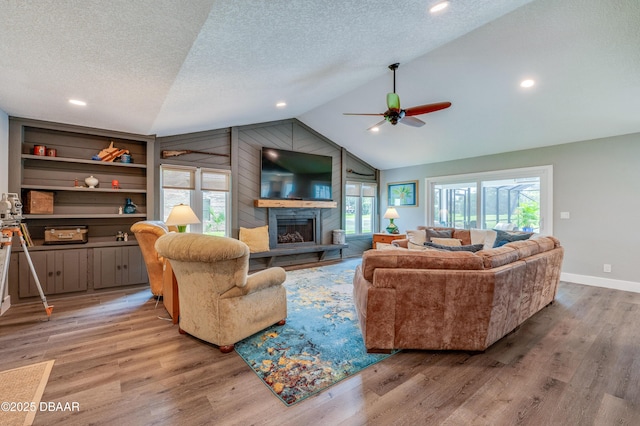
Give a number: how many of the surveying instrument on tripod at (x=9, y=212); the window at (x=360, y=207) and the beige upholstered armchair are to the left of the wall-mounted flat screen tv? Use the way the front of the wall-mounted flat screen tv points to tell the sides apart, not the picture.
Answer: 1

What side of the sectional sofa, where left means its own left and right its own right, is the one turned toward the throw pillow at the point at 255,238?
front

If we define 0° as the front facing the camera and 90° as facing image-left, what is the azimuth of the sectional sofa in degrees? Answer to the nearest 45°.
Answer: approximately 135°

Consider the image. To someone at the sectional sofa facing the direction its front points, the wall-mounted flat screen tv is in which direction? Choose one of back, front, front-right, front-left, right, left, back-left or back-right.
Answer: front

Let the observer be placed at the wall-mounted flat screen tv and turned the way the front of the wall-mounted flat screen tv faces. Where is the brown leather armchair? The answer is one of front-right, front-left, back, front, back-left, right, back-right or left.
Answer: right

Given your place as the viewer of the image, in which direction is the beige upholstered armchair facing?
facing away from the viewer and to the right of the viewer

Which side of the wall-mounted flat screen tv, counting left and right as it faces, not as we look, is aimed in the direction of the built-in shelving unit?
right

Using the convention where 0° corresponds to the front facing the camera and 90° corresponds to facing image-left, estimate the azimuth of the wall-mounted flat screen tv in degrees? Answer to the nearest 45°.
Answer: approximately 315°

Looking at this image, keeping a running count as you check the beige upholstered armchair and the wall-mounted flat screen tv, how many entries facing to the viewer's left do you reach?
0

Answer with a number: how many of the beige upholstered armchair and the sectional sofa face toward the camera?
0

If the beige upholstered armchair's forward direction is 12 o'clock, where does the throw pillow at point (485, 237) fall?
The throw pillow is roughly at 1 o'clock from the beige upholstered armchair.

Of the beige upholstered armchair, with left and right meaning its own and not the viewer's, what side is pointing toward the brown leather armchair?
left
